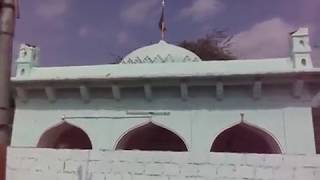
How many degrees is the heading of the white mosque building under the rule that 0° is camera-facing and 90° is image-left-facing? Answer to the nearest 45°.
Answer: approximately 0°
